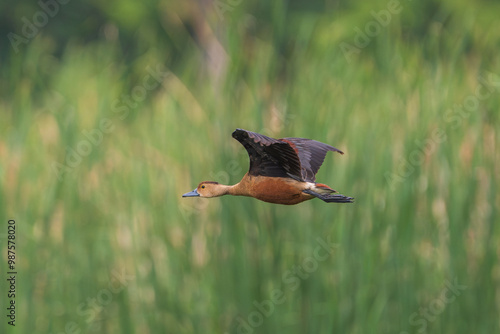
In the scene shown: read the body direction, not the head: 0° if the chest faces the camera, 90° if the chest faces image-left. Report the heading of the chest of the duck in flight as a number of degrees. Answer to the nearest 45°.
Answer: approximately 90°
